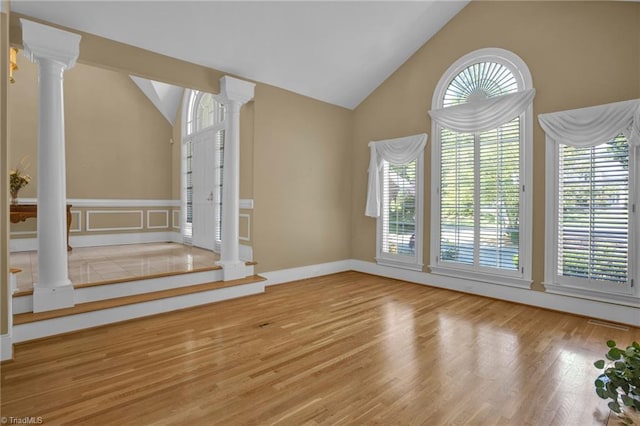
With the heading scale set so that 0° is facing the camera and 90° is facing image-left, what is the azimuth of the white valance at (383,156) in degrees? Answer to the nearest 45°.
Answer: approximately 45°

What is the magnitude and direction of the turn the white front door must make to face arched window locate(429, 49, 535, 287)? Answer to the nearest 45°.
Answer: approximately 90° to its left

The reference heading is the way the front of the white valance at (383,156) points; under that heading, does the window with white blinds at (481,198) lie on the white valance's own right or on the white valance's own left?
on the white valance's own left

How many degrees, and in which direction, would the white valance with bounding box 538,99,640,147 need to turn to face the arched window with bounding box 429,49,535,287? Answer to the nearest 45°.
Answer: approximately 45° to its right

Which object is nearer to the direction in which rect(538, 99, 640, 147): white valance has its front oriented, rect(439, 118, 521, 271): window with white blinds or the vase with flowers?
the vase with flowers

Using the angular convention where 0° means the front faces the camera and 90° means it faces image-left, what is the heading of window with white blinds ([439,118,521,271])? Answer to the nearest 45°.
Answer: approximately 45°

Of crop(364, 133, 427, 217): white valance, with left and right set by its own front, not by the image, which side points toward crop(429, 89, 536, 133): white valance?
left

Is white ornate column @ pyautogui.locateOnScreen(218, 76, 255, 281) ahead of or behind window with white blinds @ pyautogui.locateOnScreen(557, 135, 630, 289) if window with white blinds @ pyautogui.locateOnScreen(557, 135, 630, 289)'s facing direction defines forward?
ahead

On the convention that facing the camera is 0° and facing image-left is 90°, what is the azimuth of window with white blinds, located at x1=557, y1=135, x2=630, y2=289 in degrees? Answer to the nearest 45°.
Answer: approximately 45°
